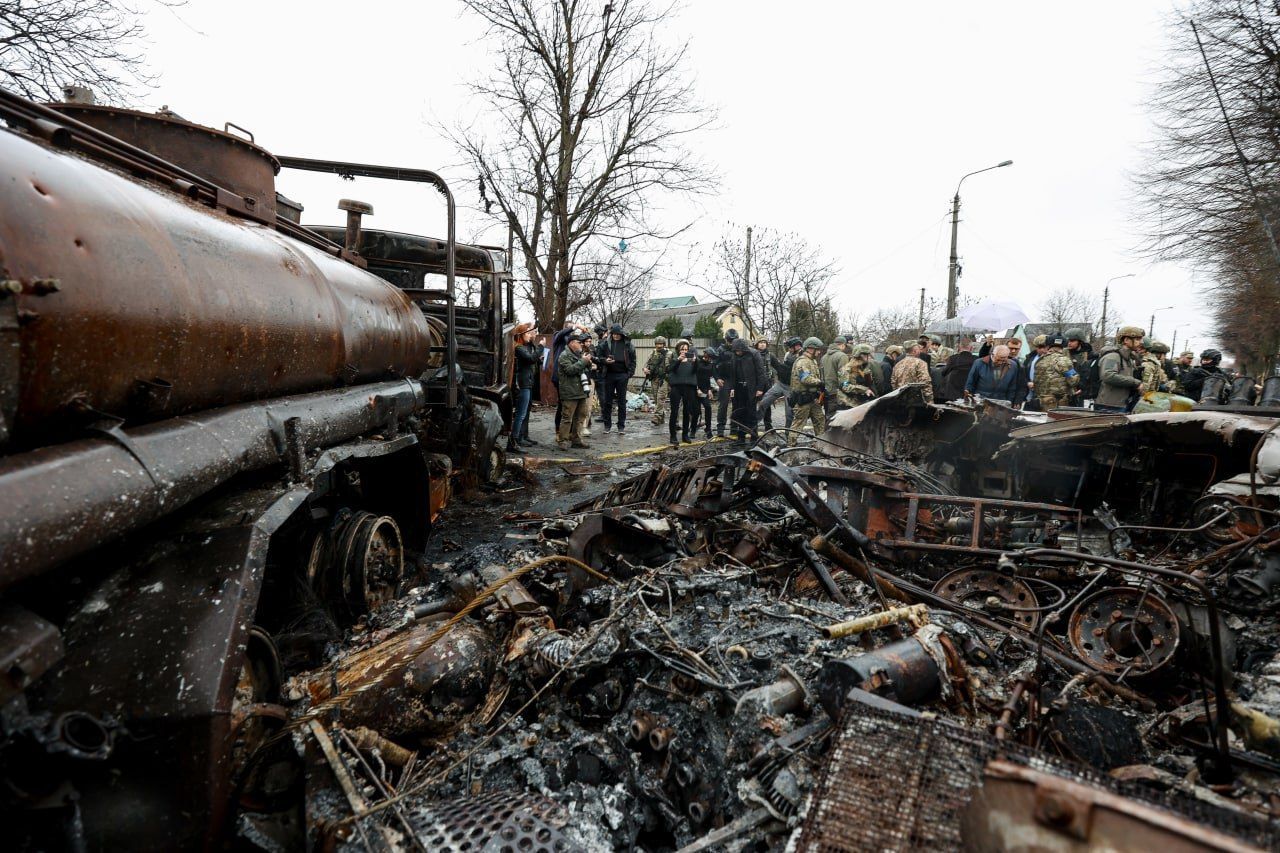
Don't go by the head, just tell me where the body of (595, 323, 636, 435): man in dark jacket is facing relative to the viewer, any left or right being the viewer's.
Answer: facing the viewer

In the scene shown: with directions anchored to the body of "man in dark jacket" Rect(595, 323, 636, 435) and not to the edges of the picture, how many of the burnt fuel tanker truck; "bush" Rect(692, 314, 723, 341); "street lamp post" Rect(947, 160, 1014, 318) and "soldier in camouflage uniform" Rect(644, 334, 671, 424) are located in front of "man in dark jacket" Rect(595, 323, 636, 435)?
1

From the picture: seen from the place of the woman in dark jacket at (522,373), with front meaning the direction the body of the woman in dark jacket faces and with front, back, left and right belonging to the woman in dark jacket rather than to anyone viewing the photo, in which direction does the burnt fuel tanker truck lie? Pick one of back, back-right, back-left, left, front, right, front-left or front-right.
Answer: right

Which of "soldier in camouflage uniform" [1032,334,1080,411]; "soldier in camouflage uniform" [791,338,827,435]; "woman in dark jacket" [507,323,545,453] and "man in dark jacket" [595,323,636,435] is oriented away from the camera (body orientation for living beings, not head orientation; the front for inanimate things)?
"soldier in camouflage uniform" [1032,334,1080,411]

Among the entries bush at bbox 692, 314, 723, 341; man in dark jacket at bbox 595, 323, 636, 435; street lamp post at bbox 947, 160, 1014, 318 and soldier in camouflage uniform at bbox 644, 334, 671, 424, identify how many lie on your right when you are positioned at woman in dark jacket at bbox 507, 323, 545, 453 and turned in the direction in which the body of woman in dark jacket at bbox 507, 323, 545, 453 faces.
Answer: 0

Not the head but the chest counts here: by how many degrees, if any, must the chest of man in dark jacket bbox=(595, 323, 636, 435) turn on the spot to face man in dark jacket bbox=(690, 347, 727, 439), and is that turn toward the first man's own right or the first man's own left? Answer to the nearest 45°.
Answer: approximately 90° to the first man's own left

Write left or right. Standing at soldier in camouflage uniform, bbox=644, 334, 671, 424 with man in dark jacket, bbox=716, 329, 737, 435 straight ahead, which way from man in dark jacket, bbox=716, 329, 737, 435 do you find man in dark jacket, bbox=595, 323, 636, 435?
right

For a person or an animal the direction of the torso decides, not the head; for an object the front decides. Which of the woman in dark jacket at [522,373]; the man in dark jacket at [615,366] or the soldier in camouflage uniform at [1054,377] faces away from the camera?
the soldier in camouflage uniform

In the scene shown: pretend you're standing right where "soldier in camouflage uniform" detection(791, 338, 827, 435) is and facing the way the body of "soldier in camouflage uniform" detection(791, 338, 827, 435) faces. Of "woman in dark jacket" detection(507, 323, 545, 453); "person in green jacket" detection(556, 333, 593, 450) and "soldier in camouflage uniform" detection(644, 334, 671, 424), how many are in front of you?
0

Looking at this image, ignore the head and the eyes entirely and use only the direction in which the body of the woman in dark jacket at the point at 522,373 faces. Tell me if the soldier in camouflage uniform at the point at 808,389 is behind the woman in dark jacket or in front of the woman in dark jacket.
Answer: in front

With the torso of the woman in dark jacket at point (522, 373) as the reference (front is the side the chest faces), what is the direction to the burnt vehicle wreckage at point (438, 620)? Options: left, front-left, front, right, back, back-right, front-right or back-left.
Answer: right

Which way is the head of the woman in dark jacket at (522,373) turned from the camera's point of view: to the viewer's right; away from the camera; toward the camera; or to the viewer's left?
to the viewer's right

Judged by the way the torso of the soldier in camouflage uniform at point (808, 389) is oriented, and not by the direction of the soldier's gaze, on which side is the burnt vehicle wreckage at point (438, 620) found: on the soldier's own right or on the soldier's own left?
on the soldier's own right

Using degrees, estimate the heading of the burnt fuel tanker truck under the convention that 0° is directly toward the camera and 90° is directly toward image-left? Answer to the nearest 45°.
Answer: approximately 225°

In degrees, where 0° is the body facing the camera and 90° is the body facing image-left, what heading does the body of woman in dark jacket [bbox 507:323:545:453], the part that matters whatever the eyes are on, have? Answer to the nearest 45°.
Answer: approximately 270°
